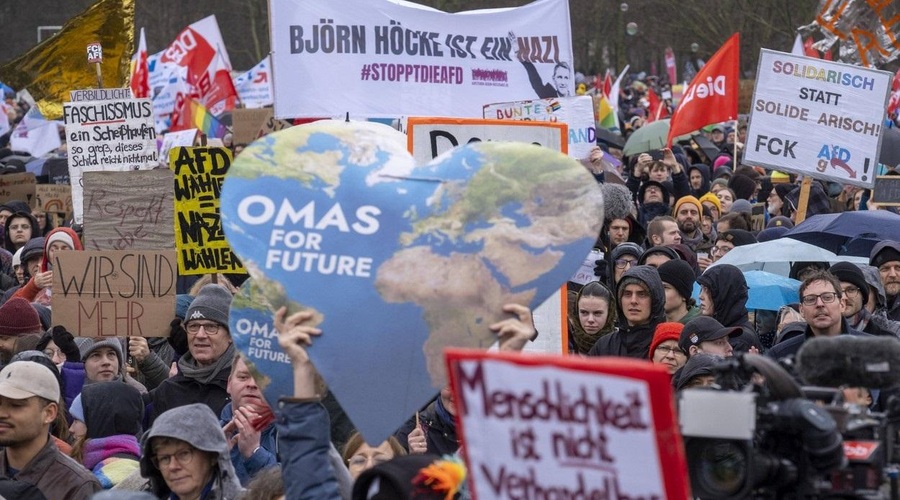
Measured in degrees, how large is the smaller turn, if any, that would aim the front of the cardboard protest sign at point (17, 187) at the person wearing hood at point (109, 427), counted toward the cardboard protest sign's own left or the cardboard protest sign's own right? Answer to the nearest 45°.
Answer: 0° — it already faces them

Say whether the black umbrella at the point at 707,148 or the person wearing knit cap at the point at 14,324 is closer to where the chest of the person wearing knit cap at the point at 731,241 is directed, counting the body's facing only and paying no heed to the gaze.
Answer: the person wearing knit cap

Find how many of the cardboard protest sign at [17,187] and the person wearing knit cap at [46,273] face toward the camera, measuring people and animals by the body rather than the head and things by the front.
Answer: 2

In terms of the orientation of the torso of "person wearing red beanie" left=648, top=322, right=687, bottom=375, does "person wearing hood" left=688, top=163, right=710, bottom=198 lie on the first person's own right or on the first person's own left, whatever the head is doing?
on the first person's own left

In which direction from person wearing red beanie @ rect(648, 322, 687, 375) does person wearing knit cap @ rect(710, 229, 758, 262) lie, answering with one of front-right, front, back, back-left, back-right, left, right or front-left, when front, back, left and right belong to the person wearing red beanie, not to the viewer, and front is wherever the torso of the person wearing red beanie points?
back-left

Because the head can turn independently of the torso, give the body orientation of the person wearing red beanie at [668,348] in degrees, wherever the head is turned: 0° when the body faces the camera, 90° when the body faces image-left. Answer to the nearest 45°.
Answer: approximately 315°

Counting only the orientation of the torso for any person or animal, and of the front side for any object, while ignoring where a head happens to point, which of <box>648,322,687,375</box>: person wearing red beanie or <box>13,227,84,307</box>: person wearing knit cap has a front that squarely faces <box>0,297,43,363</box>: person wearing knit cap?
<box>13,227,84,307</box>: person wearing knit cap
